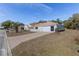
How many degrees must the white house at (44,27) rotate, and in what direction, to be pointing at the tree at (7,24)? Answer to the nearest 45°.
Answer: approximately 90° to its right

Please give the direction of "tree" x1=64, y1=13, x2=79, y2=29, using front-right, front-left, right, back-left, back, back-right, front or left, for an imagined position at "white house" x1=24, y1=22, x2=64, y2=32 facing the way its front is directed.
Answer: left

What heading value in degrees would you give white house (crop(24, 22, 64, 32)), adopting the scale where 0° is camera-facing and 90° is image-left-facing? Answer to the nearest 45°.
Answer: approximately 0°
